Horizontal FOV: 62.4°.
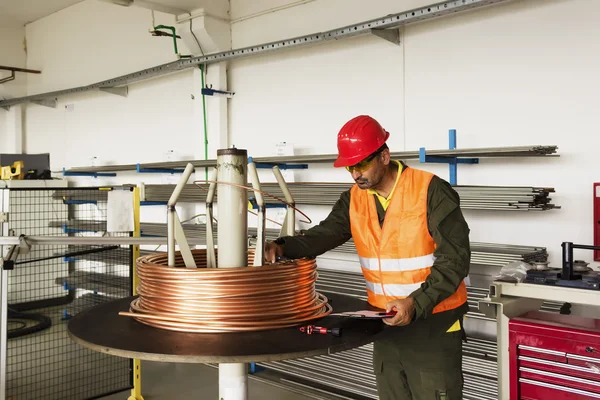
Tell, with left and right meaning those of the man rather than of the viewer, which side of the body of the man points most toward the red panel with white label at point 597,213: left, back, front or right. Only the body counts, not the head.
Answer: back

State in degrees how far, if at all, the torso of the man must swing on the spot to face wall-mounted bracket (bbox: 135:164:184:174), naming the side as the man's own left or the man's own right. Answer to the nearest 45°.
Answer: approximately 90° to the man's own right

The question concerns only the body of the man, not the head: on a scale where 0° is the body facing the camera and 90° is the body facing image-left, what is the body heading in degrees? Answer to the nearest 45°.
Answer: approximately 45°

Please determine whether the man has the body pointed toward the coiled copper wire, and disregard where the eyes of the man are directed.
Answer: yes

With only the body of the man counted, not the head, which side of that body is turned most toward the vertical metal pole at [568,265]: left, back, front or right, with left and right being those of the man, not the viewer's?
back

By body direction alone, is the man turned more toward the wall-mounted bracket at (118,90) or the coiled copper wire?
the coiled copper wire

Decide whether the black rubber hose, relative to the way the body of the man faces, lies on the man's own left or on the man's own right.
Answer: on the man's own right
